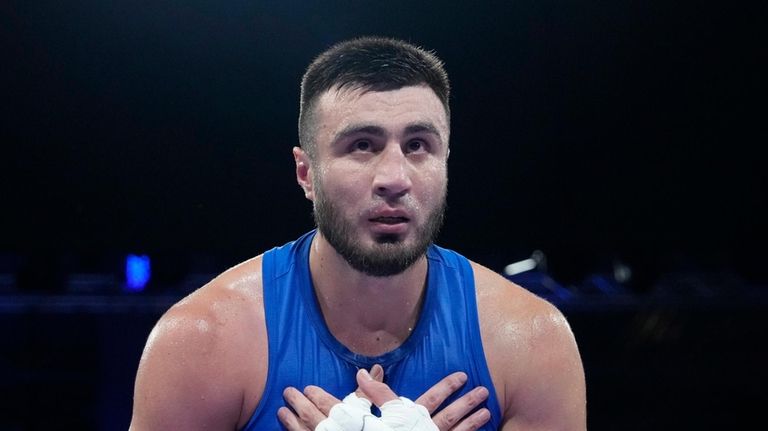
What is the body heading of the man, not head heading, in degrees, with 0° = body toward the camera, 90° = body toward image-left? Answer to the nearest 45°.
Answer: approximately 0°
